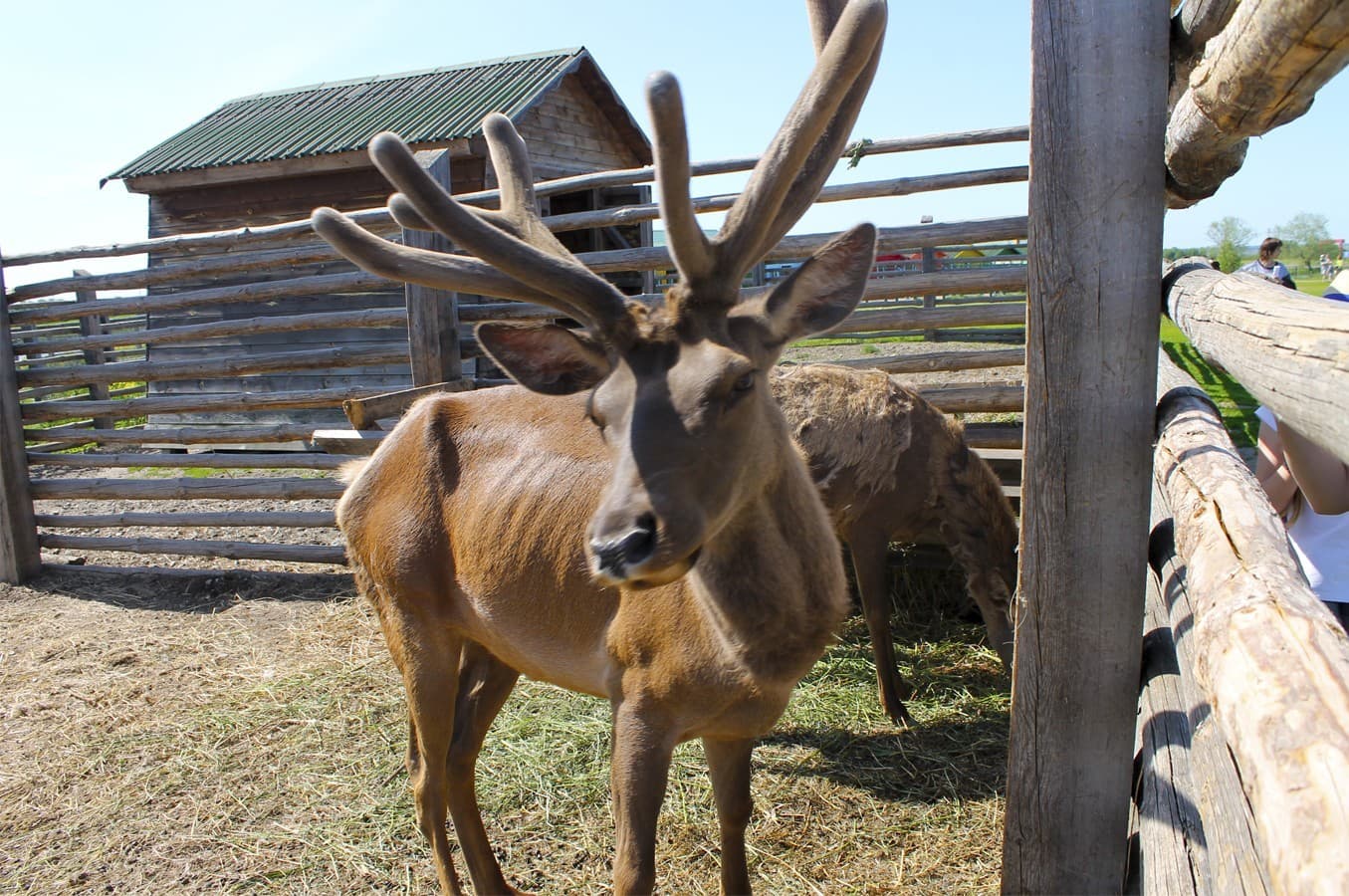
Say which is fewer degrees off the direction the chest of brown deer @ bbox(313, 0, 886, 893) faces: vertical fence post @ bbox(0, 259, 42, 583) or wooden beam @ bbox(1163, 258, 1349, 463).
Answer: the wooden beam

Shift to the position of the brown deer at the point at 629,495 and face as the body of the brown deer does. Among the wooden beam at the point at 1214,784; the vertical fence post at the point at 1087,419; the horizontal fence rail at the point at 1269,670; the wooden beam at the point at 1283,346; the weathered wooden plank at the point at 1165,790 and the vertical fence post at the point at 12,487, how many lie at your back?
1

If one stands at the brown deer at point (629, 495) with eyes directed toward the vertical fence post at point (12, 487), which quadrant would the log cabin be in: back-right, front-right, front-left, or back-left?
front-right

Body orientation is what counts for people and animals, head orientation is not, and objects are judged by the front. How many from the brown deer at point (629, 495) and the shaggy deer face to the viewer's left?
0

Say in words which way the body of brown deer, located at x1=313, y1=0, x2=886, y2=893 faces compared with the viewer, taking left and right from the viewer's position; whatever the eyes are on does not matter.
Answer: facing the viewer and to the right of the viewer

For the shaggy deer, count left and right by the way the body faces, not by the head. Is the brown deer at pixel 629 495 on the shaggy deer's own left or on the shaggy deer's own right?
on the shaggy deer's own right

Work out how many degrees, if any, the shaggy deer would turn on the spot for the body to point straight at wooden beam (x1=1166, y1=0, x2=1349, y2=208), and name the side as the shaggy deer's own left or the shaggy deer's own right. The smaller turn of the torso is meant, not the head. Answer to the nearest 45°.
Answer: approximately 90° to the shaggy deer's own right

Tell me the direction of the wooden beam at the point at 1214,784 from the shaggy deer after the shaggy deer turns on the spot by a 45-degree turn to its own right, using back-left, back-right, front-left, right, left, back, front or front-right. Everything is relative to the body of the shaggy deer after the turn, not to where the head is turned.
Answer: front-right

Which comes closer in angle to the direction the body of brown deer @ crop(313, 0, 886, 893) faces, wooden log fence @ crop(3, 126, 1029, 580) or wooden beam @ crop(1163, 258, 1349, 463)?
the wooden beam

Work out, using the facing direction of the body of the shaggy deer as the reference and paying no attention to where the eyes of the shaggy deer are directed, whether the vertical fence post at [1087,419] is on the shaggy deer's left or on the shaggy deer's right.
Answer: on the shaggy deer's right

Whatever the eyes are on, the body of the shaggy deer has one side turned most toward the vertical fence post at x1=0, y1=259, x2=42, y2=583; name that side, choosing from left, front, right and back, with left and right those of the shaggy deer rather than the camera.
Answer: back

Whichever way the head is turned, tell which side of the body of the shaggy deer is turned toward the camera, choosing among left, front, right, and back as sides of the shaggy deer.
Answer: right
